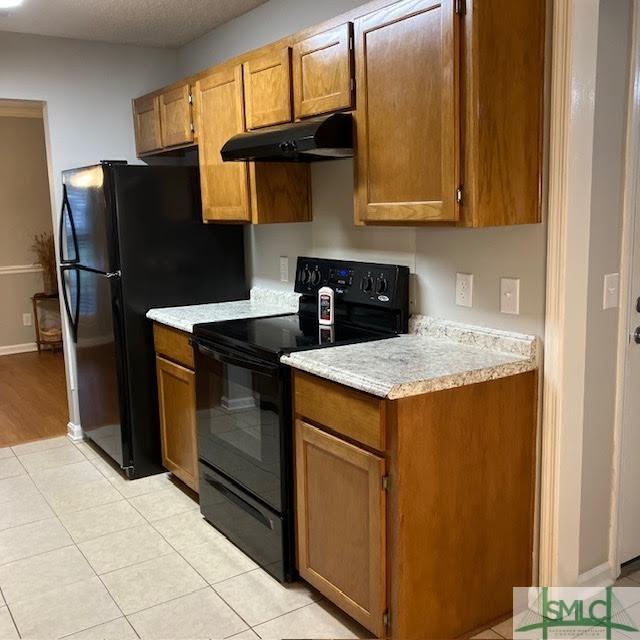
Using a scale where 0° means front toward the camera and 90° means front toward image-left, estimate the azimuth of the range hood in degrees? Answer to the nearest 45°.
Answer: approximately 45°

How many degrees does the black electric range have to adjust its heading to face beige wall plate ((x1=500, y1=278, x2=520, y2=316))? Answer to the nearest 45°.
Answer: approximately 90° to its left

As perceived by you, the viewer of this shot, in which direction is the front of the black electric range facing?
facing the viewer and to the left of the viewer

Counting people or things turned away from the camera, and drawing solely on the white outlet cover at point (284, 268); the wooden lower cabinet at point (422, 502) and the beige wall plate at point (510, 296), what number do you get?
0

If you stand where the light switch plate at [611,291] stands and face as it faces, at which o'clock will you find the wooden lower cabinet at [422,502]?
The wooden lower cabinet is roughly at 12 o'clock from the light switch plate.

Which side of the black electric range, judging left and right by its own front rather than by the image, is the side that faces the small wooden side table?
right

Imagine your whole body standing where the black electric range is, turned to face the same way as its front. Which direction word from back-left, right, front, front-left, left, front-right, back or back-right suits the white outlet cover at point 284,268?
back-right

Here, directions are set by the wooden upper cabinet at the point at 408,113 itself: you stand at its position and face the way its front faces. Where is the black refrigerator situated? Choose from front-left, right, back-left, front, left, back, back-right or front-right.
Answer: right
